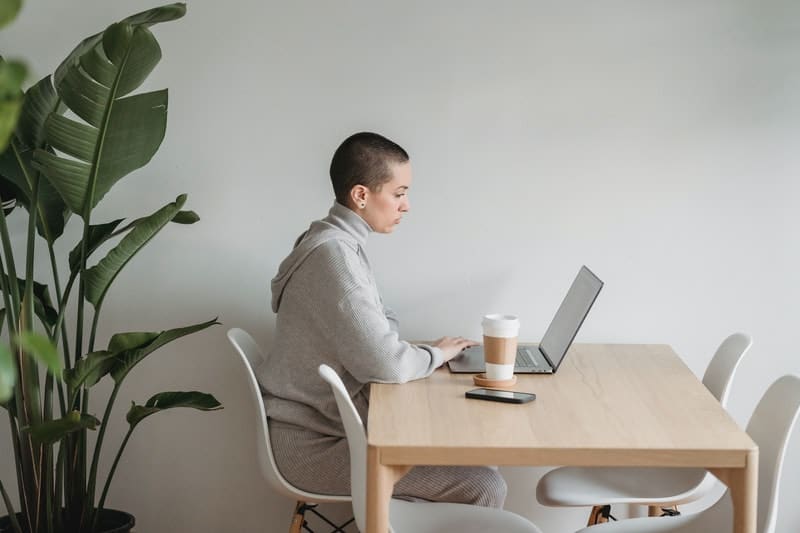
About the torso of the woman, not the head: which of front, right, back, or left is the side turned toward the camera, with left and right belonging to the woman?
right

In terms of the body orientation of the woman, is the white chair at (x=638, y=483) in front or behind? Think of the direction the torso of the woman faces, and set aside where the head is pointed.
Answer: in front

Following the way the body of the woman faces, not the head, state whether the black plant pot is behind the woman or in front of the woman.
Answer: behind

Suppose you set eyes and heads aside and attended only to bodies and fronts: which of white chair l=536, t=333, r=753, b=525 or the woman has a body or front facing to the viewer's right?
the woman

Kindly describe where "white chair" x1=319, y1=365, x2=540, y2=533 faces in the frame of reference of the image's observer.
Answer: facing to the right of the viewer

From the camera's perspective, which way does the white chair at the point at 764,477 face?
to the viewer's left

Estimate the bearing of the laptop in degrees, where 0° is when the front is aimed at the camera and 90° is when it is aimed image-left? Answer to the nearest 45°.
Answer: approximately 90°

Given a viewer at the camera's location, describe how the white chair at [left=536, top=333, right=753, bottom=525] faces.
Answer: facing to the left of the viewer

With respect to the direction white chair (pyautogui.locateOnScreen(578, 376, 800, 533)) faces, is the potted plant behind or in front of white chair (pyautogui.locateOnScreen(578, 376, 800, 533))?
in front

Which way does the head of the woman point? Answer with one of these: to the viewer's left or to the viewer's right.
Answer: to the viewer's right

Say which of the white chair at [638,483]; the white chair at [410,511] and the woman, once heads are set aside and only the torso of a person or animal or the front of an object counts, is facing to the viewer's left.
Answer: the white chair at [638,483]

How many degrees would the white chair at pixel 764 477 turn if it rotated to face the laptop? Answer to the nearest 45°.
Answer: approximately 45° to its right

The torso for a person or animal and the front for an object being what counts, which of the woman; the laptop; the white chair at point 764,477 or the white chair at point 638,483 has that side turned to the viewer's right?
the woman

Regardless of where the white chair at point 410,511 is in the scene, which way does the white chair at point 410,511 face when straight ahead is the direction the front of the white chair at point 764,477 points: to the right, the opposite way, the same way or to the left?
the opposite way
